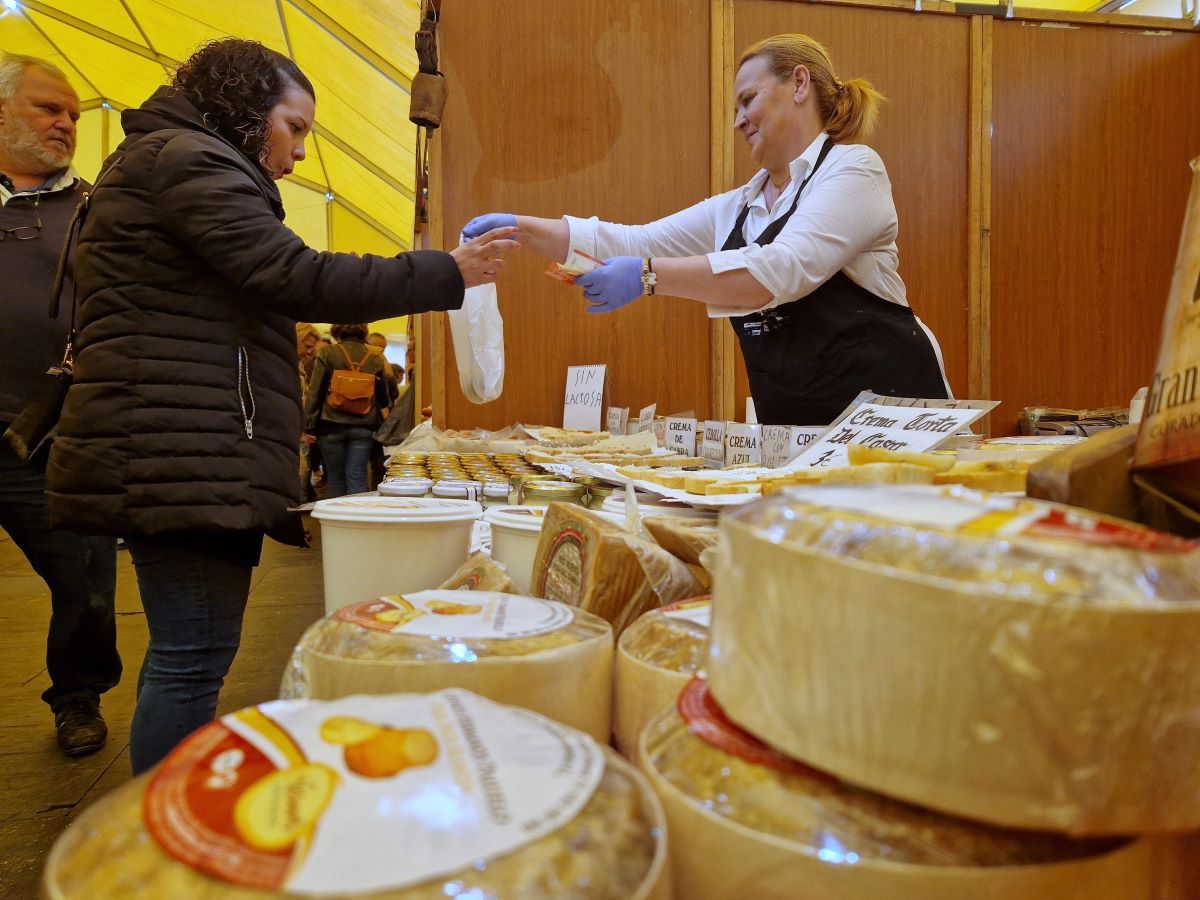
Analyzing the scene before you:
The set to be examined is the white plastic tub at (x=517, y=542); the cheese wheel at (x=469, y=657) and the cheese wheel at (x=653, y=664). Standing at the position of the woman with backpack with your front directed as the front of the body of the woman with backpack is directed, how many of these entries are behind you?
3

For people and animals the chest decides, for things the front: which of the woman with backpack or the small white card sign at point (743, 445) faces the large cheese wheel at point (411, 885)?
the small white card sign

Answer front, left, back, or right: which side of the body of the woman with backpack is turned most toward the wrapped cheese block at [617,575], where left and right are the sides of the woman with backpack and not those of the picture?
back

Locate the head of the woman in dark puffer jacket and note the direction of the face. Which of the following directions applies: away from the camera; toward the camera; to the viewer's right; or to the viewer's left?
to the viewer's right

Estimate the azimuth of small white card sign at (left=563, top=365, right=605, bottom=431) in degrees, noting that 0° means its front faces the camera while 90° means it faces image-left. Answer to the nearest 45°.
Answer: approximately 0°

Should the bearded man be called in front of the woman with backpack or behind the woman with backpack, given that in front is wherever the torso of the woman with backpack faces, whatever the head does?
behind

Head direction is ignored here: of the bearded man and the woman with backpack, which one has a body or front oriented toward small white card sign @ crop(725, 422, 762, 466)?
the bearded man

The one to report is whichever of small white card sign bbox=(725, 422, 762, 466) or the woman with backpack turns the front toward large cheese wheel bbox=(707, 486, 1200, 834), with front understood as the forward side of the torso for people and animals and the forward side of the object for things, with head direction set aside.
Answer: the small white card sign

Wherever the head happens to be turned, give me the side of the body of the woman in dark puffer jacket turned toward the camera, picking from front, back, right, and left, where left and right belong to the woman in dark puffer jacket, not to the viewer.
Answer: right

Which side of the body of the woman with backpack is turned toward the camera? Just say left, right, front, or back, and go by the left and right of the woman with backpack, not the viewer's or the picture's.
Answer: back

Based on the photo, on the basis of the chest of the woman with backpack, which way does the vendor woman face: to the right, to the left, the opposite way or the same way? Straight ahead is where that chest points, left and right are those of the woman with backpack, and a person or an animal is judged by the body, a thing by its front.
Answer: to the left
